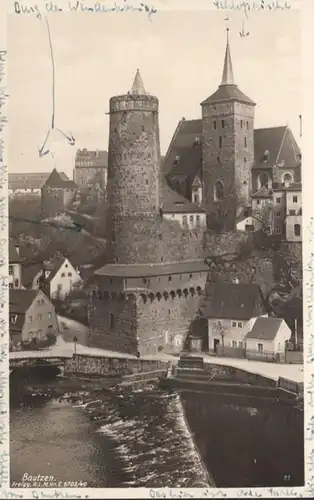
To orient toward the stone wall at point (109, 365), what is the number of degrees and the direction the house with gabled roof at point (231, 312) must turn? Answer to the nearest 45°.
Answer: approximately 90° to its right

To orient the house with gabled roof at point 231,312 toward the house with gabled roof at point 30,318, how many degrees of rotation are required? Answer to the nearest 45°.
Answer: approximately 90° to its right

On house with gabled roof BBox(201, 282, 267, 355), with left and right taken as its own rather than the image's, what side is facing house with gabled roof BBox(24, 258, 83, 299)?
right

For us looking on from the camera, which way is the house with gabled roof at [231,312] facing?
facing the viewer
